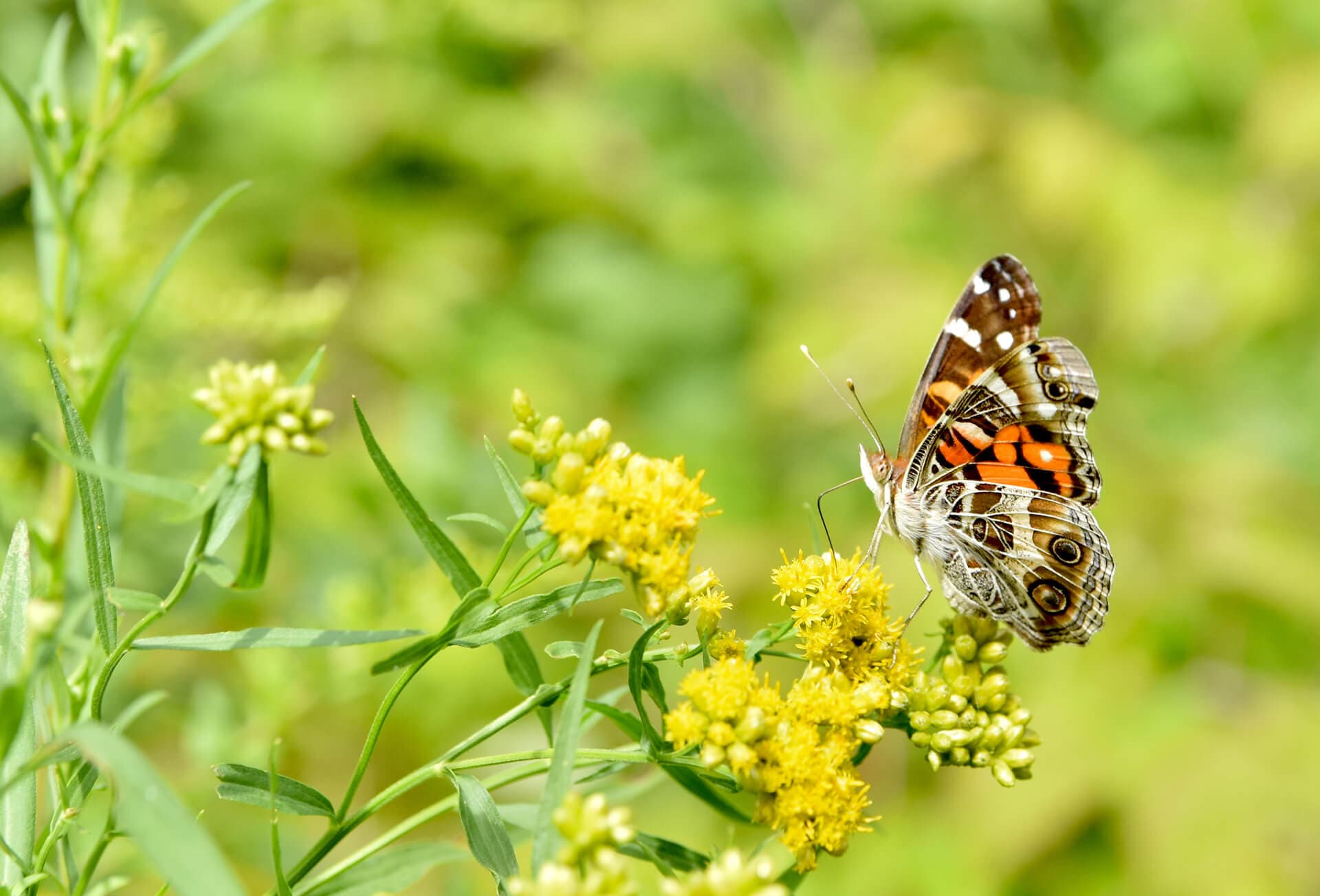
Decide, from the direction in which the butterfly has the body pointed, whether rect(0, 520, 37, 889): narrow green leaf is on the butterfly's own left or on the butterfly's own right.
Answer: on the butterfly's own left

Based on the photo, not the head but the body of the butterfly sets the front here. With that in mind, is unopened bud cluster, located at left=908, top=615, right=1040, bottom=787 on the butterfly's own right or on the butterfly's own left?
on the butterfly's own left

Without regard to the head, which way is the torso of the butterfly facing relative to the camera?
to the viewer's left

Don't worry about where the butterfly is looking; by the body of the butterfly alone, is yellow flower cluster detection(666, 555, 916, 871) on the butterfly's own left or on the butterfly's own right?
on the butterfly's own left
